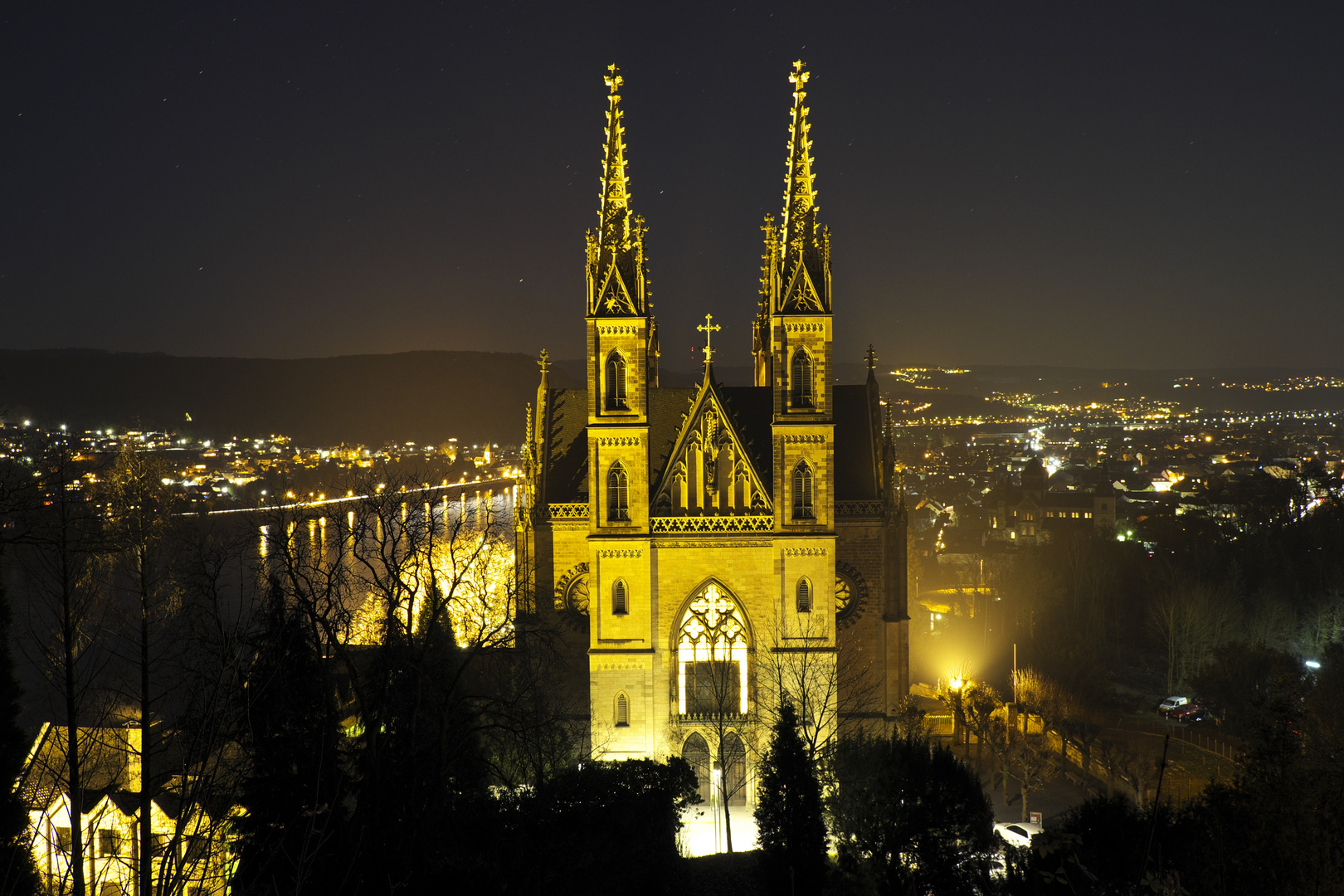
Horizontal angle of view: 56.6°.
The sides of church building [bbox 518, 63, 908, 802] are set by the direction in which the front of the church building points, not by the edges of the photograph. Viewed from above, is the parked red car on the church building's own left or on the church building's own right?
on the church building's own left

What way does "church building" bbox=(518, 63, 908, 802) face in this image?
toward the camera

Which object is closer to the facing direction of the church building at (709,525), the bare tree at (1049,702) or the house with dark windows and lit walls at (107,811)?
the house with dark windows and lit walls

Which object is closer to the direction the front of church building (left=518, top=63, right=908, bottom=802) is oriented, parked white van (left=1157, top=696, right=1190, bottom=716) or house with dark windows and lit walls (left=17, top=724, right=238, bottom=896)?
the house with dark windows and lit walls

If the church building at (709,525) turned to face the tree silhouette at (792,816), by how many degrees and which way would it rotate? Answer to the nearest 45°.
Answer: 0° — it already faces it

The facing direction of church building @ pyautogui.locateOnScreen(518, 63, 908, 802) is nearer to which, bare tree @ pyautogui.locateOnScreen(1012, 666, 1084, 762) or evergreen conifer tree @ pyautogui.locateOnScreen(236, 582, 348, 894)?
the evergreen conifer tree

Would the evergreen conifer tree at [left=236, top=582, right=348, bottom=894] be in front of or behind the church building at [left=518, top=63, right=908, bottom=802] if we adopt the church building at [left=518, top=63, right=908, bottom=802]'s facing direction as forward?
in front

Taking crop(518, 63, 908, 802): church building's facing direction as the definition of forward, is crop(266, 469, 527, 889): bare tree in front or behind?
in front

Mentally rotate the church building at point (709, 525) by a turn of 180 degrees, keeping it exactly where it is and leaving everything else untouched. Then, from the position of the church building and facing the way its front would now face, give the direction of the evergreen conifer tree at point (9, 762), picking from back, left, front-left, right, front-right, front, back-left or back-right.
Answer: back-left

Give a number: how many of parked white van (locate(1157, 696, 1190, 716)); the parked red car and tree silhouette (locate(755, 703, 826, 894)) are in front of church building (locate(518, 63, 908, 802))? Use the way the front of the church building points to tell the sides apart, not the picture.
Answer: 1

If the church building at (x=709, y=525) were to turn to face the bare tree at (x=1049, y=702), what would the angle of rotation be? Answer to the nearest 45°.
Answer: approximately 135° to its left

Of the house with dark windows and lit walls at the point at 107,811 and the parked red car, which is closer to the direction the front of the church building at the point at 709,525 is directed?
the house with dark windows and lit walls
